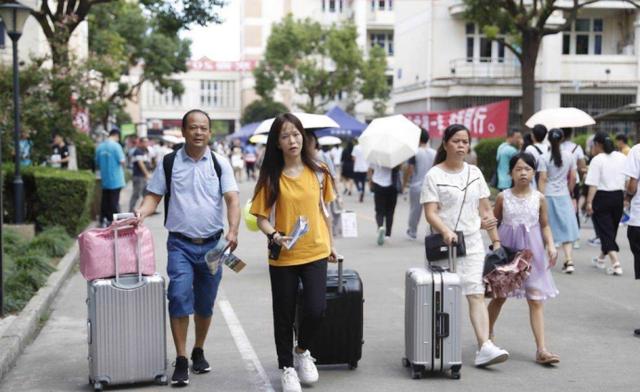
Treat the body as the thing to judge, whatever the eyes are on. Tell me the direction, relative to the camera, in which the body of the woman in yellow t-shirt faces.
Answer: toward the camera

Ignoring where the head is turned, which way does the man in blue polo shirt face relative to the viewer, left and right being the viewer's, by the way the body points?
facing the viewer

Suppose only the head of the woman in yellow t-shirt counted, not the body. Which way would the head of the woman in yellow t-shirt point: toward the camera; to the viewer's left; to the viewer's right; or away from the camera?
toward the camera

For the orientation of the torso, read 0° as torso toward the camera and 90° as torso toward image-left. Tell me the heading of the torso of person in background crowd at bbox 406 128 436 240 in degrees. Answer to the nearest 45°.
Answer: approximately 180°

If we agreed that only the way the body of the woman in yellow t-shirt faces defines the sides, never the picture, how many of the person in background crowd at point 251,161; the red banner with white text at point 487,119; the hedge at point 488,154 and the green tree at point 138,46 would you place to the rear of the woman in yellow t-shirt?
4

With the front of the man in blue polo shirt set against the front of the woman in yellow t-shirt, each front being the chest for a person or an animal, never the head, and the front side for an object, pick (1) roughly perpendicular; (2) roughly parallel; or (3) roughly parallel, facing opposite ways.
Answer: roughly parallel

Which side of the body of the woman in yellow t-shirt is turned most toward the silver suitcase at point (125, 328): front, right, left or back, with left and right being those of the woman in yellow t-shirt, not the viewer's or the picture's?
right
